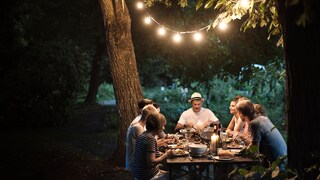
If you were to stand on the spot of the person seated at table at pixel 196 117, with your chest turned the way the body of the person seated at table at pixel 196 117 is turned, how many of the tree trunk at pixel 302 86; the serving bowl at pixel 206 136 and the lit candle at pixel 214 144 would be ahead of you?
3

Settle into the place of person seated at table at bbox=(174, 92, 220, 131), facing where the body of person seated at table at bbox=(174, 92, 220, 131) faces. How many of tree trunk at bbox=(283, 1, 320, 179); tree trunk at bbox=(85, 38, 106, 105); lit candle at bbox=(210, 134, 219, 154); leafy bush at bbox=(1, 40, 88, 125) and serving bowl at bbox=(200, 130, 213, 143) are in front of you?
3

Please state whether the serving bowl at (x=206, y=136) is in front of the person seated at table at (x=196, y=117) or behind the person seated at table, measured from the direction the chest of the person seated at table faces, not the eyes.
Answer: in front

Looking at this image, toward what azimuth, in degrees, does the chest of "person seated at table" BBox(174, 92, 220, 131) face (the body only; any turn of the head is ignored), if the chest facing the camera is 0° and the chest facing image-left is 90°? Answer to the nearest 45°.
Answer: approximately 0°

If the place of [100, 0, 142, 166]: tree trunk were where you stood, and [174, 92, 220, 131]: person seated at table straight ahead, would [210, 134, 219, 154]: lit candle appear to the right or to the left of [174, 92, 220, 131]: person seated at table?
right

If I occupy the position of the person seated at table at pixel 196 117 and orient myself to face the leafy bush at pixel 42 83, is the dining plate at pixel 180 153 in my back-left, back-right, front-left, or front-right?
back-left

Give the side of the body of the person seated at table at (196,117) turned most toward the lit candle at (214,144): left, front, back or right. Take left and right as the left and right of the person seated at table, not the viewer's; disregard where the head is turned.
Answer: front

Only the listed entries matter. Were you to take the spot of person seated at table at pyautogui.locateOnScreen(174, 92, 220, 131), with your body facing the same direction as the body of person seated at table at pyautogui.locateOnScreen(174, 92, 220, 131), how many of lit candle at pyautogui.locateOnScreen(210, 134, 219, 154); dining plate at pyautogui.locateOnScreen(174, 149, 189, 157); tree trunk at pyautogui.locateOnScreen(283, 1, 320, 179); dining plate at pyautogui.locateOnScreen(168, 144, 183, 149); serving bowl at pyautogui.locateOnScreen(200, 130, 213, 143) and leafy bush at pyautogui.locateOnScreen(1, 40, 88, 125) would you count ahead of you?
5

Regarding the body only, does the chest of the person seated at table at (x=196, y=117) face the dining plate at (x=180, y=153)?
yes

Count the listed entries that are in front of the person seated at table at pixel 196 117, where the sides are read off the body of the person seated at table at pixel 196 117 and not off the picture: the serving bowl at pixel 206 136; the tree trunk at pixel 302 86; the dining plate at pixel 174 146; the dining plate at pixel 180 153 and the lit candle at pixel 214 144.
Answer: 5

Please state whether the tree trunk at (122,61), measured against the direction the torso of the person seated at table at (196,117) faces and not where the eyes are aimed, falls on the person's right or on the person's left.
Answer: on the person's right

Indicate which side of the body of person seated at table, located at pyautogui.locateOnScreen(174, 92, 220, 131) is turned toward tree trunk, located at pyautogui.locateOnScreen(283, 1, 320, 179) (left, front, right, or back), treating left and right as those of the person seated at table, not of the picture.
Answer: front

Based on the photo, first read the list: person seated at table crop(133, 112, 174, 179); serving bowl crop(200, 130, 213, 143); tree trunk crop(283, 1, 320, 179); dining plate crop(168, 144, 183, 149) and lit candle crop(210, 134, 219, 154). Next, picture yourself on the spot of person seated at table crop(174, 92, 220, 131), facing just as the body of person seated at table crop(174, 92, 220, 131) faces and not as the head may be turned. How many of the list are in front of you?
5
